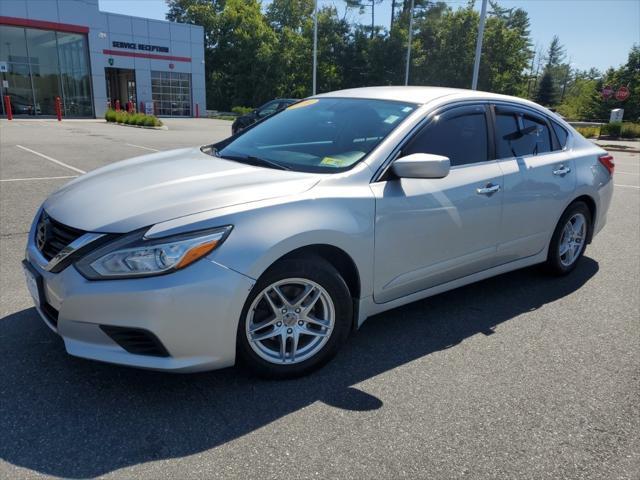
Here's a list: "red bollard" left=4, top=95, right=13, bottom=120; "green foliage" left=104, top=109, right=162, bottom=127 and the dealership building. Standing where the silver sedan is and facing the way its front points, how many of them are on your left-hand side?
0

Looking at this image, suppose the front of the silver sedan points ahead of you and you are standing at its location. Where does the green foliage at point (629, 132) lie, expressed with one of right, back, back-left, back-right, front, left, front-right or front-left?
back

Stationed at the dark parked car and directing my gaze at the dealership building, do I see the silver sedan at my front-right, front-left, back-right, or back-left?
back-left

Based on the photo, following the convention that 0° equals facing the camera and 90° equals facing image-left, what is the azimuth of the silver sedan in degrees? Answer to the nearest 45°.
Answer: approximately 45°

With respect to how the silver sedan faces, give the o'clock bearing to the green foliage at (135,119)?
The green foliage is roughly at 4 o'clock from the silver sedan.

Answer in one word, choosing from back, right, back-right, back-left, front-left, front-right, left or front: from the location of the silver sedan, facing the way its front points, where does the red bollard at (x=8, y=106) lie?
right

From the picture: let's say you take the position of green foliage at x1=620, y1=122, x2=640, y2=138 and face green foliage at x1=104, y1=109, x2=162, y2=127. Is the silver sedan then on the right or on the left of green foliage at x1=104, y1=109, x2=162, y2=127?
left

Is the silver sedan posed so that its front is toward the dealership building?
no

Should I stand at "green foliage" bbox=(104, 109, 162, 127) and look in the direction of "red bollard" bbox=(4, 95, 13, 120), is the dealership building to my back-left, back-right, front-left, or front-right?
front-right

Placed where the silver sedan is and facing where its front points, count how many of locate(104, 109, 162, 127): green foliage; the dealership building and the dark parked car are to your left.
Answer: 0

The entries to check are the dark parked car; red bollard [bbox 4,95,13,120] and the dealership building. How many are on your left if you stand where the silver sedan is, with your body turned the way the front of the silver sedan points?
0

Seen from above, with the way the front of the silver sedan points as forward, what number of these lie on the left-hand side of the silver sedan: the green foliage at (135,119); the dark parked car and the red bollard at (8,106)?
0

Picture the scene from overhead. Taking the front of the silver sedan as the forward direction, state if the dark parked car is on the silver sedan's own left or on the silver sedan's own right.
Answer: on the silver sedan's own right
